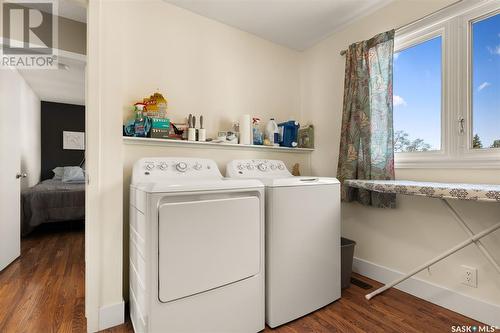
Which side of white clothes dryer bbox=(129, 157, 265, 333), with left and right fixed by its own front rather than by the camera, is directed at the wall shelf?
back

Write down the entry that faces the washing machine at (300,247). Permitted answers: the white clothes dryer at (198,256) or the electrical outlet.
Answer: the electrical outlet

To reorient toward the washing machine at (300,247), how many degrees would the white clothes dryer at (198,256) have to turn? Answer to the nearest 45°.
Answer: approximately 90° to its left

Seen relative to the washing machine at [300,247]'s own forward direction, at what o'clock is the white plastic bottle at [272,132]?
The white plastic bottle is roughly at 7 o'clock from the washing machine.

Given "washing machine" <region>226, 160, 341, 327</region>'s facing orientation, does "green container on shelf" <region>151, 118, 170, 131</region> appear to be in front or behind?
behind

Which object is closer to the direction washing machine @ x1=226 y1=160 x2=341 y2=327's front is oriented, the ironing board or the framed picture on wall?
the ironing board

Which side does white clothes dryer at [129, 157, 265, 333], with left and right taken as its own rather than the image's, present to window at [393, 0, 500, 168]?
left

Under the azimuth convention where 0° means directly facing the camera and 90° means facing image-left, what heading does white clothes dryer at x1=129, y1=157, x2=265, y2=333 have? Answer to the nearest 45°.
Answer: approximately 0°

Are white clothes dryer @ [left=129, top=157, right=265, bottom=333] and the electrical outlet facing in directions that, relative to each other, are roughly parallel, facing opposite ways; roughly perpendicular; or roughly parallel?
roughly perpendicular

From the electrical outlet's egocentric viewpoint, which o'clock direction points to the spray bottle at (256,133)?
The spray bottle is roughly at 1 o'clock from the electrical outlet.
